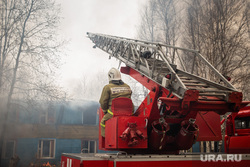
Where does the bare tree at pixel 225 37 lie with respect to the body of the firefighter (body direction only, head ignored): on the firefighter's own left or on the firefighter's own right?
on the firefighter's own right

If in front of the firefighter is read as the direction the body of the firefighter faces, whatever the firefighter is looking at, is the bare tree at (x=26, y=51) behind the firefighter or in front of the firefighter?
in front

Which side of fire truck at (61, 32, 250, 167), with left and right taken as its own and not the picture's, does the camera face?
right

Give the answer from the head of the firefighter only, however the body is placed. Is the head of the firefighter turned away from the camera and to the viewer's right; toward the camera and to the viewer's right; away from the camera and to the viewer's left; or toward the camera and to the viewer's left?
away from the camera and to the viewer's left

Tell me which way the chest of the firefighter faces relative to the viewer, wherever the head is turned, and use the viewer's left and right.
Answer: facing away from the viewer and to the left of the viewer

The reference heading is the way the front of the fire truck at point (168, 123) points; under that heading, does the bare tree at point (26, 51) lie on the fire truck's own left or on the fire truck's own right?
on the fire truck's own left
